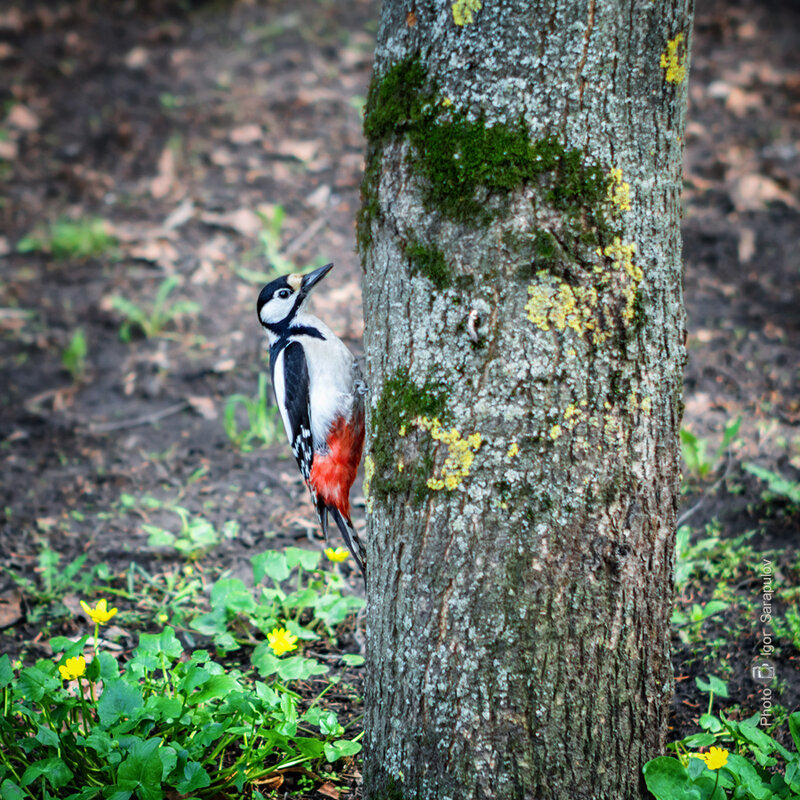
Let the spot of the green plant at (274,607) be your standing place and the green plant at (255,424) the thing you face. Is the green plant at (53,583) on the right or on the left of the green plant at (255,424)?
left

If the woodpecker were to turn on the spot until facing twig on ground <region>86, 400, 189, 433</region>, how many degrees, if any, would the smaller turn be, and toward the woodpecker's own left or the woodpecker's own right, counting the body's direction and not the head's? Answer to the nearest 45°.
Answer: approximately 135° to the woodpecker's own left

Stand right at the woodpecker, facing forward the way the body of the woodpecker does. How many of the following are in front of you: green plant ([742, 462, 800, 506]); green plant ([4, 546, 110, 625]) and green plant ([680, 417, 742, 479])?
2

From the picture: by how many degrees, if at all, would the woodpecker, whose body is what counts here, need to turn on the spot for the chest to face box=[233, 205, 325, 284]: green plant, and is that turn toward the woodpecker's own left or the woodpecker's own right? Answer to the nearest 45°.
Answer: approximately 90° to the woodpecker's own left

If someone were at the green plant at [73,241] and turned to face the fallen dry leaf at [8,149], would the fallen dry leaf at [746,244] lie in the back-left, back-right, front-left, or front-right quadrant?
back-right

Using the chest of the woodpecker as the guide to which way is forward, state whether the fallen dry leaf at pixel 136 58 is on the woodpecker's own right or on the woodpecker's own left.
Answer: on the woodpecker's own left

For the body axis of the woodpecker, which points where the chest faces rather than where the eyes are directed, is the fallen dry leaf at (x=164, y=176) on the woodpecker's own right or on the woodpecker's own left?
on the woodpecker's own left

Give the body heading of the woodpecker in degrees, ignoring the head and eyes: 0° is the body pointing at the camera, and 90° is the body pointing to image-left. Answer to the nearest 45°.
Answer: approximately 270°

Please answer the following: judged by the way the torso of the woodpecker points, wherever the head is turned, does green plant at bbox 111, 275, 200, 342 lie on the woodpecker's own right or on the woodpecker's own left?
on the woodpecker's own left

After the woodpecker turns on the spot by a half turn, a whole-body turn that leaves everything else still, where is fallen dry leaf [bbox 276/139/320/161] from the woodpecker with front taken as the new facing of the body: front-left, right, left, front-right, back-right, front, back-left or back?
right

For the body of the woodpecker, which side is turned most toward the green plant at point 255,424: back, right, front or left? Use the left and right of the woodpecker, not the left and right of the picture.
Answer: left

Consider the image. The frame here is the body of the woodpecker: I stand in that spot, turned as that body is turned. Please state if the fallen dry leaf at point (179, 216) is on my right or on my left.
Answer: on my left
